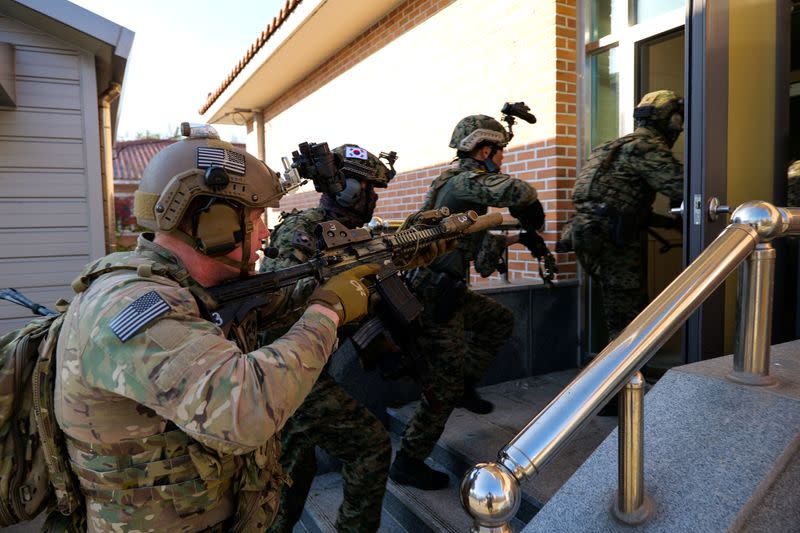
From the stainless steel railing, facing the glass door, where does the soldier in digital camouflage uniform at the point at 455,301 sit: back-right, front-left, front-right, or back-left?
front-left

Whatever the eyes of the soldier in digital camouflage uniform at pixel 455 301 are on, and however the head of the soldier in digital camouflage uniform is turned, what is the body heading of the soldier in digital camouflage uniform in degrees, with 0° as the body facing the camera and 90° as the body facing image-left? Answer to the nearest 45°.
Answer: approximately 270°

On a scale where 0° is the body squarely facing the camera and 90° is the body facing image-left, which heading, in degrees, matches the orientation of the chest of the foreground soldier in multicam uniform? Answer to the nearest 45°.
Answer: approximately 270°

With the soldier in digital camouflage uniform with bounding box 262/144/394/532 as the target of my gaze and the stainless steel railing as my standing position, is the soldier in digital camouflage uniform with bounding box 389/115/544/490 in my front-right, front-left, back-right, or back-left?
front-right

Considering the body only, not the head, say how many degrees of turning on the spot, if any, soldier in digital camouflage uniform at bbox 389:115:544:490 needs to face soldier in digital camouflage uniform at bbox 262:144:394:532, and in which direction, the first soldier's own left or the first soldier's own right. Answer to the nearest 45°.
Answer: approximately 135° to the first soldier's own right

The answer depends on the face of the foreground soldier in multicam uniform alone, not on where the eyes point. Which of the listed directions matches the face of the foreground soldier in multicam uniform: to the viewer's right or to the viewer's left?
to the viewer's right

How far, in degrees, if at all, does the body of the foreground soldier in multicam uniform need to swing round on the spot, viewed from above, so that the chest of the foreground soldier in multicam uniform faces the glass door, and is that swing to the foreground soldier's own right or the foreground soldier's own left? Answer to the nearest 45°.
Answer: approximately 45° to the foreground soldier's own left

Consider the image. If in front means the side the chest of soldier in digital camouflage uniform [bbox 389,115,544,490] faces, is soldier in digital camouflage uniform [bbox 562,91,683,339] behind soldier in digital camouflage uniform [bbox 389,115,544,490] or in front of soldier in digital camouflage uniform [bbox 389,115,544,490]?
in front

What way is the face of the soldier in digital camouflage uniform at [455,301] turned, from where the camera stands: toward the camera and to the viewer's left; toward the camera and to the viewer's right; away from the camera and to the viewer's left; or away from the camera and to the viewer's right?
away from the camera and to the viewer's right

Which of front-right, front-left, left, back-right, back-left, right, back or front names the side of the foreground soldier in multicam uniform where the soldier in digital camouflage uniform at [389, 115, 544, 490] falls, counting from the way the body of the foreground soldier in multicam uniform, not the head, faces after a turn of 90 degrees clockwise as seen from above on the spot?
back-left

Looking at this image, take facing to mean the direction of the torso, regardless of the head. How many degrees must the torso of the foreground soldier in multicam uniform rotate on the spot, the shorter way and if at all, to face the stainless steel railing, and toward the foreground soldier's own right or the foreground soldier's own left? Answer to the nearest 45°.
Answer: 0° — they already face it

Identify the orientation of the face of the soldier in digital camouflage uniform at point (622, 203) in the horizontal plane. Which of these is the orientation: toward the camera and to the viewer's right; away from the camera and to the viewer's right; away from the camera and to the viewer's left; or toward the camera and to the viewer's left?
away from the camera and to the viewer's right

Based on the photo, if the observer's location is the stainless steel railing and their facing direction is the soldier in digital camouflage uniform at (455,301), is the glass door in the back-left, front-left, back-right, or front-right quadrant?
front-right
